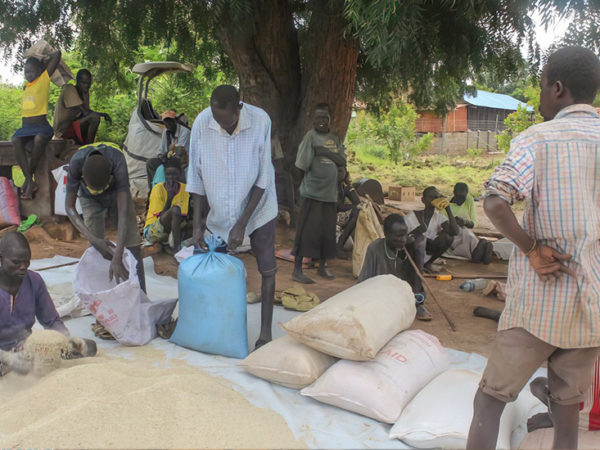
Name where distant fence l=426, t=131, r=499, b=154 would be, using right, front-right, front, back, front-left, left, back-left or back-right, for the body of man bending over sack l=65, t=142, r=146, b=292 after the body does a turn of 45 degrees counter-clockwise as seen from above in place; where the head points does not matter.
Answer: left

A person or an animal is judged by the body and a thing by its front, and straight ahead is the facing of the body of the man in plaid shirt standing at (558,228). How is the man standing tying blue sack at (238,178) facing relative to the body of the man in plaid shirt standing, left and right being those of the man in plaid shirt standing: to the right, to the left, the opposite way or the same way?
the opposite way

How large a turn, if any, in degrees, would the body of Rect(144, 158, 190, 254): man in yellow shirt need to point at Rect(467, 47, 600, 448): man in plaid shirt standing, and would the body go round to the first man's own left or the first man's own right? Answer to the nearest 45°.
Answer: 0° — they already face them

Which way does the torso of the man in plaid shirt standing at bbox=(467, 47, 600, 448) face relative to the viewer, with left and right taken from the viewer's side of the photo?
facing away from the viewer and to the left of the viewer
